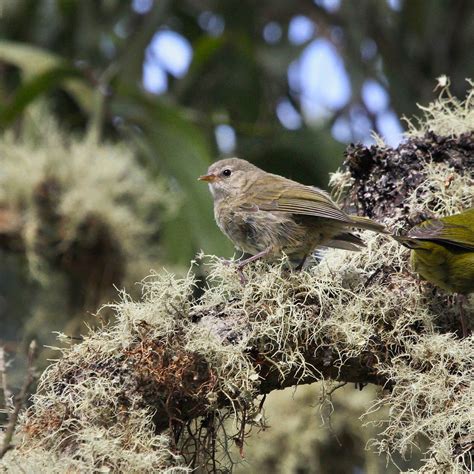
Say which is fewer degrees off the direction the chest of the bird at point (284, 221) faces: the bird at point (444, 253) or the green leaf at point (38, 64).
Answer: the green leaf

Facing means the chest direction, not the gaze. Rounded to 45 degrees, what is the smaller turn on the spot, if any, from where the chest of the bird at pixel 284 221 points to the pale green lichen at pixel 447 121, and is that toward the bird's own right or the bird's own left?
approximately 180°

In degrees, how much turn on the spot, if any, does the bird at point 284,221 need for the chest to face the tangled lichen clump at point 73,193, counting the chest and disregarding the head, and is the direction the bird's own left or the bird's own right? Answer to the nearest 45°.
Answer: approximately 45° to the bird's own right

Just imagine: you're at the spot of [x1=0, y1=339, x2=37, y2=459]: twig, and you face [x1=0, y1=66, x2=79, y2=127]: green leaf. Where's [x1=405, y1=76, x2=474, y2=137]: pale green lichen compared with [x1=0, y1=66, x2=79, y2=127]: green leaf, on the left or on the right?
right

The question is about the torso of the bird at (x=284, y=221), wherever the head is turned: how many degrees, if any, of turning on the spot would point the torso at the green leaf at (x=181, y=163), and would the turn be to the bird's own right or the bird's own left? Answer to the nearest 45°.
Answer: approximately 90° to the bird's own right

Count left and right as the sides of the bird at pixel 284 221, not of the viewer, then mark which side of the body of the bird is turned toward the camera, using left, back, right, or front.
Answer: left

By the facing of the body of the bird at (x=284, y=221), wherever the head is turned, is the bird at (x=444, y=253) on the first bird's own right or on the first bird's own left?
on the first bird's own left

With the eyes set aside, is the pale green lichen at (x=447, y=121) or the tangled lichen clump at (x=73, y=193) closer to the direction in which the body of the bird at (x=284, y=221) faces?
the tangled lichen clump

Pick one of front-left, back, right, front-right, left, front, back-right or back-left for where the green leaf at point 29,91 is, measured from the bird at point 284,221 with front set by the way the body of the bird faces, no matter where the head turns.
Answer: front-right

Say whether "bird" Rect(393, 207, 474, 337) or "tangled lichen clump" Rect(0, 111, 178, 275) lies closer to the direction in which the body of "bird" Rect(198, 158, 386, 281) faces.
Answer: the tangled lichen clump

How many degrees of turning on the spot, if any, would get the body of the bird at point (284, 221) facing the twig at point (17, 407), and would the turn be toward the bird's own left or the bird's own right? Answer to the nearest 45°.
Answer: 0° — it already faces it

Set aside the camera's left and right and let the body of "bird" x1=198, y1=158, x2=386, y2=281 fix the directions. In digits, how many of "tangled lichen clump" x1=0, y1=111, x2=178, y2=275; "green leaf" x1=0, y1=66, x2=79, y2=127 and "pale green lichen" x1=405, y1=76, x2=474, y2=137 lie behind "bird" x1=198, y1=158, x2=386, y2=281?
1

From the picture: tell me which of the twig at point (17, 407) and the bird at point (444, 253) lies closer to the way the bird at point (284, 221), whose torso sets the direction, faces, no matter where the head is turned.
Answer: the twig
